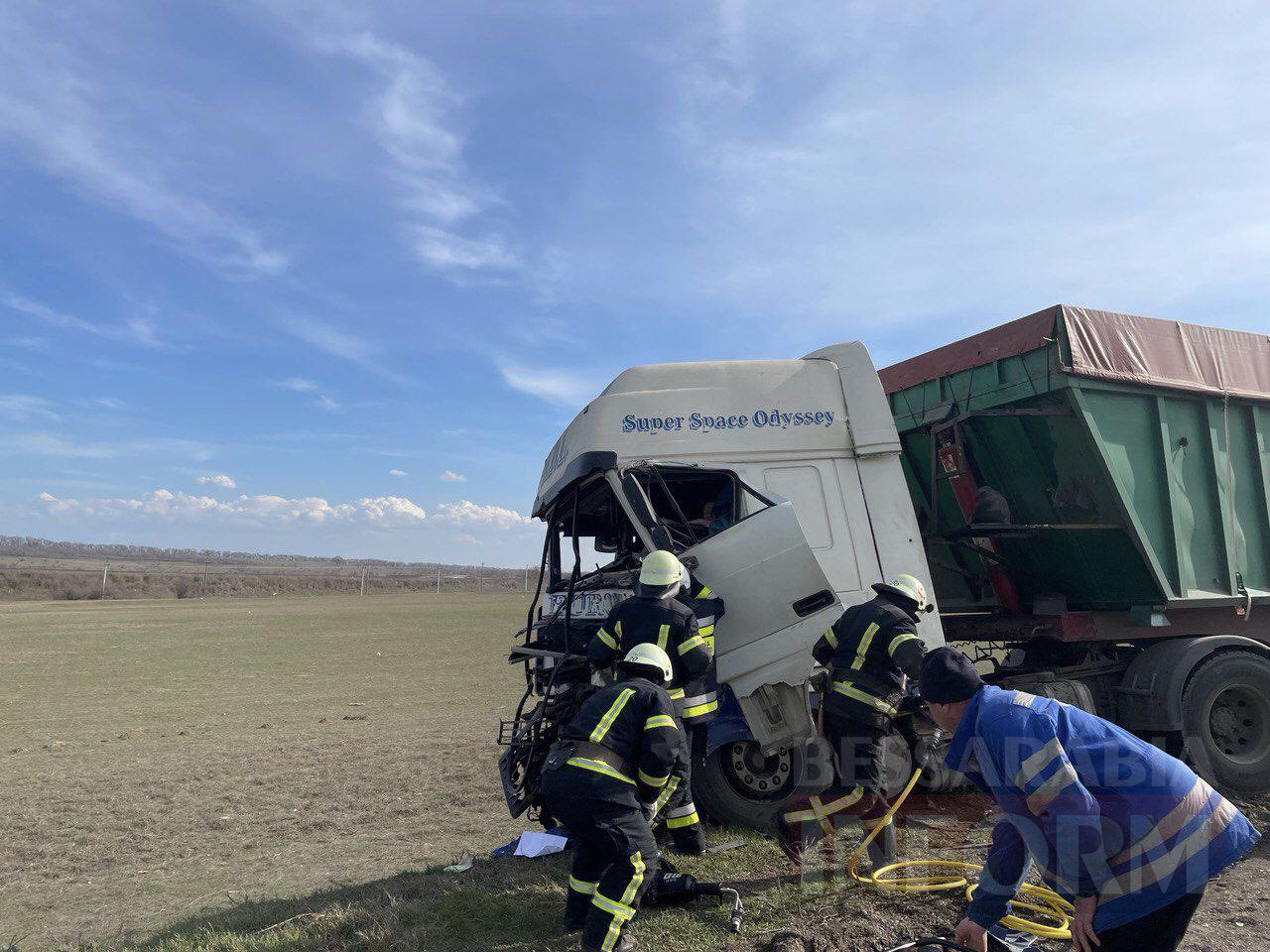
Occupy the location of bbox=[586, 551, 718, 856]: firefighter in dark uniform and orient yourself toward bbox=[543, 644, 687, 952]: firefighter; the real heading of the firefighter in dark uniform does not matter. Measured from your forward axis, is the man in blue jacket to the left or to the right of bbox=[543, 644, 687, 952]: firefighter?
left

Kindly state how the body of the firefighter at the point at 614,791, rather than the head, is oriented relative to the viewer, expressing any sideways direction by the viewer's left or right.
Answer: facing away from the viewer and to the right of the viewer

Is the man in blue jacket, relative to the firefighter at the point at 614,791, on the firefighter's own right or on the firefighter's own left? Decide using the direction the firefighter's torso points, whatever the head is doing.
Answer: on the firefighter's own right

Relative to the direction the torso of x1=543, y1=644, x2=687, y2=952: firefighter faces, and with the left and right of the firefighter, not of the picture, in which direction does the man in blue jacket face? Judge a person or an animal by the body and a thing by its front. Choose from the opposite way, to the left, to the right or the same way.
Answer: to the left

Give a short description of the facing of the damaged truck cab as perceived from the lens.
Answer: facing the viewer and to the left of the viewer

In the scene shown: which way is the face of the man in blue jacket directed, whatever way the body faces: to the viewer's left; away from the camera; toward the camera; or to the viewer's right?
to the viewer's left

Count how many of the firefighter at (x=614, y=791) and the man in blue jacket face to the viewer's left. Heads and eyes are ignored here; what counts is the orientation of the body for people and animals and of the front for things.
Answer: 1

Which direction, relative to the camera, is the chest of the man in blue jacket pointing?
to the viewer's left

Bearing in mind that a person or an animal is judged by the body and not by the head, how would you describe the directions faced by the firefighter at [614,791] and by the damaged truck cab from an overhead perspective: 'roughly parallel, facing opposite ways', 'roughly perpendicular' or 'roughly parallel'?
roughly parallel, facing opposite ways

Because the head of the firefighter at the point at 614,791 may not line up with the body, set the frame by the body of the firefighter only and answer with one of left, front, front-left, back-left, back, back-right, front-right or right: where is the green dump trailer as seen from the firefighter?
front

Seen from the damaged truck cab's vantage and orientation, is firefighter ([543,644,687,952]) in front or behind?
in front

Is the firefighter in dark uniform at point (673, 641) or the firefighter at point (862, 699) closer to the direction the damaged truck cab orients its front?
the firefighter in dark uniform

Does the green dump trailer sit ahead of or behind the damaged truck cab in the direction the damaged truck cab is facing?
behind

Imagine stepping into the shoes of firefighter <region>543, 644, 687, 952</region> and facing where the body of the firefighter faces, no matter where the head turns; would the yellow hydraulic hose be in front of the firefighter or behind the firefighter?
in front
